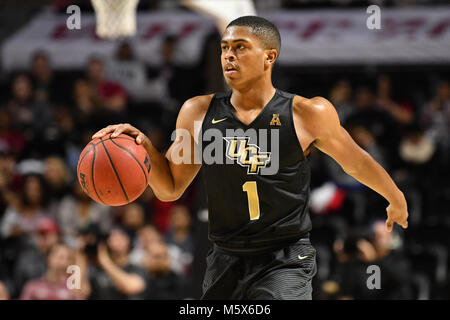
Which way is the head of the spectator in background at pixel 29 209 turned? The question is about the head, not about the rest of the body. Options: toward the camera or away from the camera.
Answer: toward the camera

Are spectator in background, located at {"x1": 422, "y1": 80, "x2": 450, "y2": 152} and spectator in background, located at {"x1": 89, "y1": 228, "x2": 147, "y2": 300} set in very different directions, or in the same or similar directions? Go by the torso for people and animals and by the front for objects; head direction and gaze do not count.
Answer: same or similar directions

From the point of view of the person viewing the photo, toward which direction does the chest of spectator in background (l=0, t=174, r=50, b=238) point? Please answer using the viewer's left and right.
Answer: facing the viewer

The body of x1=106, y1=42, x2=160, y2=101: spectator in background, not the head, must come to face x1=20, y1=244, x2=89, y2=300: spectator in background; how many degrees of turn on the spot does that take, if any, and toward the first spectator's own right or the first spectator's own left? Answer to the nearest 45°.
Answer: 0° — they already face them

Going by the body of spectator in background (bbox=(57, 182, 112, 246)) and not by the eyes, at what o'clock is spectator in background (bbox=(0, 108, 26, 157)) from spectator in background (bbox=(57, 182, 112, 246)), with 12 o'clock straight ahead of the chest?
spectator in background (bbox=(0, 108, 26, 157)) is roughly at 5 o'clock from spectator in background (bbox=(57, 182, 112, 246)).

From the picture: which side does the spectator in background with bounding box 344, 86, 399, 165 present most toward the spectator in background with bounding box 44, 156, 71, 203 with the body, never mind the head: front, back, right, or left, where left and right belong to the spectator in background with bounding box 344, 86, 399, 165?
right

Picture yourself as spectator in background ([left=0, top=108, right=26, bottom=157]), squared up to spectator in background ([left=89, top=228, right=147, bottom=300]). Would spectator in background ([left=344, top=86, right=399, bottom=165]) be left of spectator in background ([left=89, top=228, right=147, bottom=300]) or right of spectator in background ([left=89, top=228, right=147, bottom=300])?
left

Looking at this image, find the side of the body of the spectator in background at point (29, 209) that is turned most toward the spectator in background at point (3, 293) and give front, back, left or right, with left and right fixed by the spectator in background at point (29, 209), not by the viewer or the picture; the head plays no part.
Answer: front

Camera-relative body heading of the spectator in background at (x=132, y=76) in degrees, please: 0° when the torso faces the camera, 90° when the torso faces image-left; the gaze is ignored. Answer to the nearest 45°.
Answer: approximately 0°

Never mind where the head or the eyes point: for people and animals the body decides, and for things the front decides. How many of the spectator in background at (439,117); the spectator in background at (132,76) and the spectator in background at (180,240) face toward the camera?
3

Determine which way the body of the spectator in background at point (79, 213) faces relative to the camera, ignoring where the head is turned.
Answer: toward the camera

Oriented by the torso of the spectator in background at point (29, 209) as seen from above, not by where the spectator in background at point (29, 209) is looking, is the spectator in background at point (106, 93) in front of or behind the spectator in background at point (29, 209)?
behind

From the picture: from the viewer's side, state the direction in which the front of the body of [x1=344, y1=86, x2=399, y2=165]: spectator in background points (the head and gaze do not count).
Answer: toward the camera

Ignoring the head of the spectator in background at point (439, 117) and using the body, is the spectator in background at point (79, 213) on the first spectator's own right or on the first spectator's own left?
on the first spectator's own right

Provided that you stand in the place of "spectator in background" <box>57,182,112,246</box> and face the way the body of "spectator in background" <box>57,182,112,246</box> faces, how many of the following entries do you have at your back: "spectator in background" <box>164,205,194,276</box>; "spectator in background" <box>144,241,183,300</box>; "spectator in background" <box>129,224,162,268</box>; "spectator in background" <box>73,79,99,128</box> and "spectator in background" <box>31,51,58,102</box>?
2
